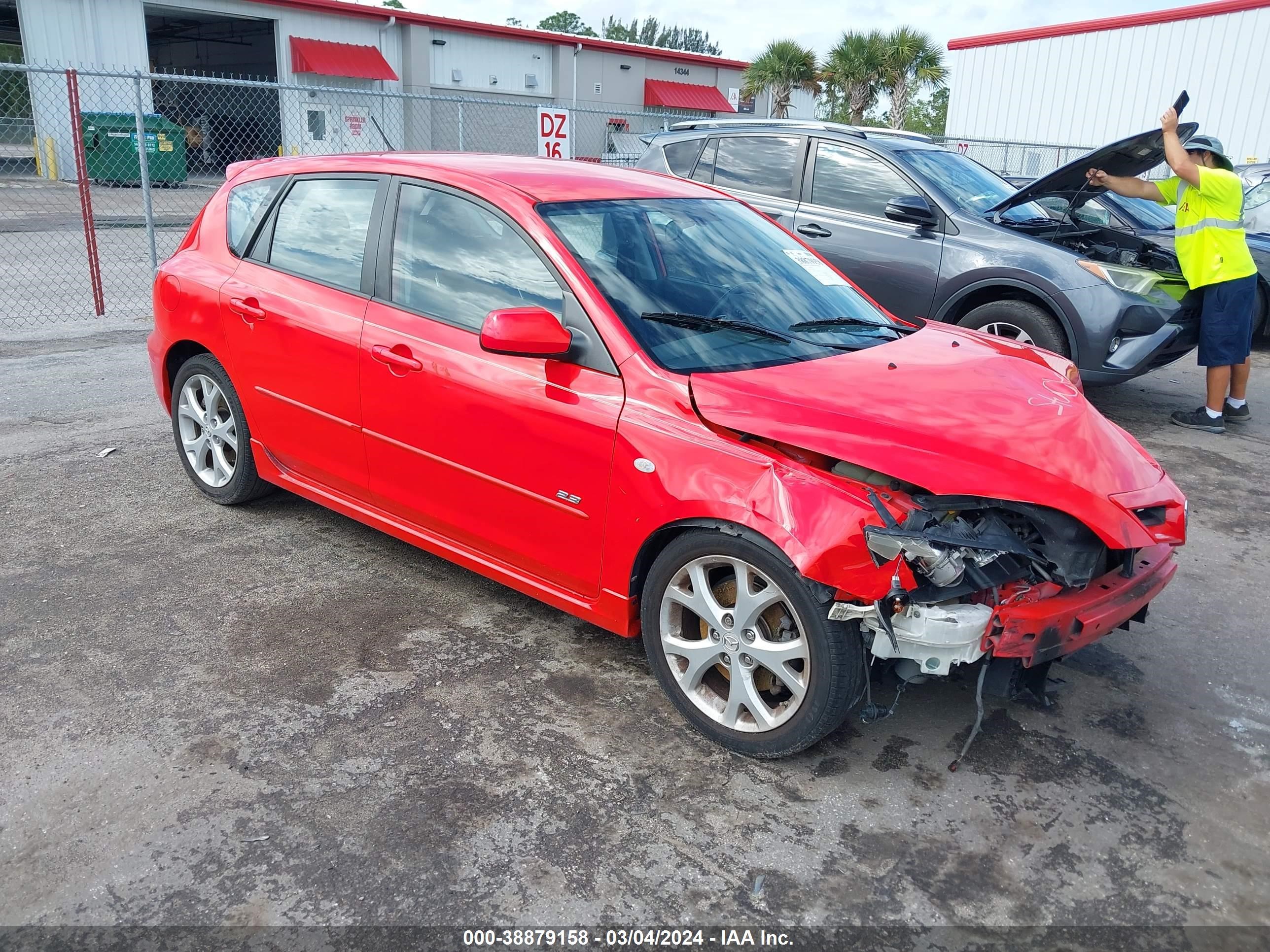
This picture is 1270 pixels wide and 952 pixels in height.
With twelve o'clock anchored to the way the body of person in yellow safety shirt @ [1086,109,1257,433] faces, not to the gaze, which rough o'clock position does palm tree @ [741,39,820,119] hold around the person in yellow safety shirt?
The palm tree is roughly at 2 o'clock from the person in yellow safety shirt.

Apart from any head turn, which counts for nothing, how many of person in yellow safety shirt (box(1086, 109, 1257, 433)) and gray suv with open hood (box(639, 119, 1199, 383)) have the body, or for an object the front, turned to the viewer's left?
1

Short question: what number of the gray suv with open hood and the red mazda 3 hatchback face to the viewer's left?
0

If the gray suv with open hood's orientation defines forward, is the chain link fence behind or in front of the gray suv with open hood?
behind

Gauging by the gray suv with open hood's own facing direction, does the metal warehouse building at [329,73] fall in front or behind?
behind

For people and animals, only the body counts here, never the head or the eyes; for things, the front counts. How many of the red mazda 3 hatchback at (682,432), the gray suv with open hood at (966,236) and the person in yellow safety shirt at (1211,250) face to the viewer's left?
1

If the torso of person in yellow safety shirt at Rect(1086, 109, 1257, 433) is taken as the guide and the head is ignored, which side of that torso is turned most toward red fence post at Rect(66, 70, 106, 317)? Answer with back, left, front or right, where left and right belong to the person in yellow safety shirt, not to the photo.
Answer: front

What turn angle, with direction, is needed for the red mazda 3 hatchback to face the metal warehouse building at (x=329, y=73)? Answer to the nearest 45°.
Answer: approximately 135° to its left

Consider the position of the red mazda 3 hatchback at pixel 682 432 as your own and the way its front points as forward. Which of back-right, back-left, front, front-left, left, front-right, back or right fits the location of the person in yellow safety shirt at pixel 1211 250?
left

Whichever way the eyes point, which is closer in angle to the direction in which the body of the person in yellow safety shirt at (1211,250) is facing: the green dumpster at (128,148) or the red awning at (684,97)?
the green dumpster

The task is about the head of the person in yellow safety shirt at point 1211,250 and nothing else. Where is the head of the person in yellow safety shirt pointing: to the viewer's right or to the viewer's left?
to the viewer's left

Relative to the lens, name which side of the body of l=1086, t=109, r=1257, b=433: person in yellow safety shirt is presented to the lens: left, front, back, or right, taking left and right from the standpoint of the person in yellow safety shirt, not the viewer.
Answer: left

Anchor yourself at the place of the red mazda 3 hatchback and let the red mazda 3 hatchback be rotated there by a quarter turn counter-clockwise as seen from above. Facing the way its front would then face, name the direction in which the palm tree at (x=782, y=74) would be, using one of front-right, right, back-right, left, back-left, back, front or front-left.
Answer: front-left

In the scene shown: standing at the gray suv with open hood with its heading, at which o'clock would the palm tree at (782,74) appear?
The palm tree is roughly at 7 o'clock from the gray suv with open hood.

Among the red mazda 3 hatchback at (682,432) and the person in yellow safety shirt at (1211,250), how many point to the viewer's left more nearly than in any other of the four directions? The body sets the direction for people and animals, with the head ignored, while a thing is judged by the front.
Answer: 1

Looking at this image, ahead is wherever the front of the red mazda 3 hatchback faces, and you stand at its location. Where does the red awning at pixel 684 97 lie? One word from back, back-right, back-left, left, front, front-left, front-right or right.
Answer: back-left

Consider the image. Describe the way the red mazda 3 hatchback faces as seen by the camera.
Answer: facing the viewer and to the right of the viewer
